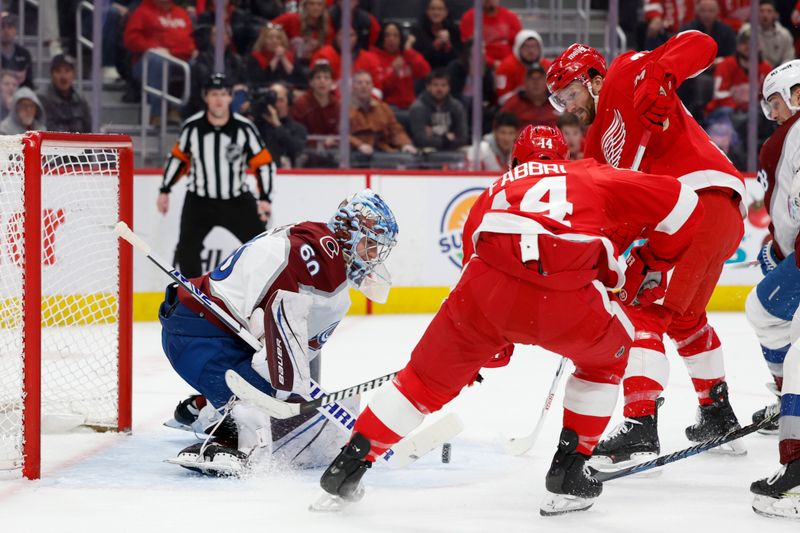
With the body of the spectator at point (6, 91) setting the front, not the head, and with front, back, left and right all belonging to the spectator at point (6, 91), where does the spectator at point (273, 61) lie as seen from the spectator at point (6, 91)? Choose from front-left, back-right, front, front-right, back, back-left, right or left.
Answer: left

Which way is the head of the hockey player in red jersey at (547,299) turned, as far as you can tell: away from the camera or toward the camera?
away from the camera

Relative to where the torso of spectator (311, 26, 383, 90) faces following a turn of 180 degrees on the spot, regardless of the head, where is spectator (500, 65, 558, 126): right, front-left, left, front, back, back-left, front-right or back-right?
right

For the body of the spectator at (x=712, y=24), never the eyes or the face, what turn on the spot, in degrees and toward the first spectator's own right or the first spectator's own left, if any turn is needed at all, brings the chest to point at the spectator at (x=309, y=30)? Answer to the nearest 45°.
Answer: approximately 45° to the first spectator's own right

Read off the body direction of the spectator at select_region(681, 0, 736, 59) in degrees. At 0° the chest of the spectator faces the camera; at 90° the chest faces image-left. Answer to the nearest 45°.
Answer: approximately 0°

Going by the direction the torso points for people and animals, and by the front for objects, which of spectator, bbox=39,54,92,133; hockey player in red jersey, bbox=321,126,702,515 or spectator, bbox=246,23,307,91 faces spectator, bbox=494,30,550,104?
the hockey player in red jersey

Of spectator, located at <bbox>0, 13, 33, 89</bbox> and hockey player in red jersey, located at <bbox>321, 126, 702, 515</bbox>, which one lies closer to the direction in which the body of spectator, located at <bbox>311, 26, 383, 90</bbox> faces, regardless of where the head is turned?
the hockey player in red jersey

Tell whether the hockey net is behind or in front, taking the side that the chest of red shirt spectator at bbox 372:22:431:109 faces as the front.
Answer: in front

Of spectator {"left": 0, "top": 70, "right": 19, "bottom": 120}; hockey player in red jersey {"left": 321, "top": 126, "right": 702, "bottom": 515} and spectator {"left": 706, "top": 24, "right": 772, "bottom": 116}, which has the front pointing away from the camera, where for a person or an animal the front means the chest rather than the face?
the hockey player in red jersey

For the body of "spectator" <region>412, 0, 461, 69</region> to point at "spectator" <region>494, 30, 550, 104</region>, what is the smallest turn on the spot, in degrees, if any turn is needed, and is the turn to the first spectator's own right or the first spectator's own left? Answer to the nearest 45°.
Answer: approximately 90° to the first spectator's own left

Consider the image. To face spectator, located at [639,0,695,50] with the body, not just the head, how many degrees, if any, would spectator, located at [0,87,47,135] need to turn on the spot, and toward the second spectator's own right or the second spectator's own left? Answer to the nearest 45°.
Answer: approximately 90° to the second spectator's own left

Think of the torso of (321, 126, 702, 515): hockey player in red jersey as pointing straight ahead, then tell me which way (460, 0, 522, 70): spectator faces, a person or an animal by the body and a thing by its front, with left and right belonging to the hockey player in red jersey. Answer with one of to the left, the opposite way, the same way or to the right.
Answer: the opposite way
